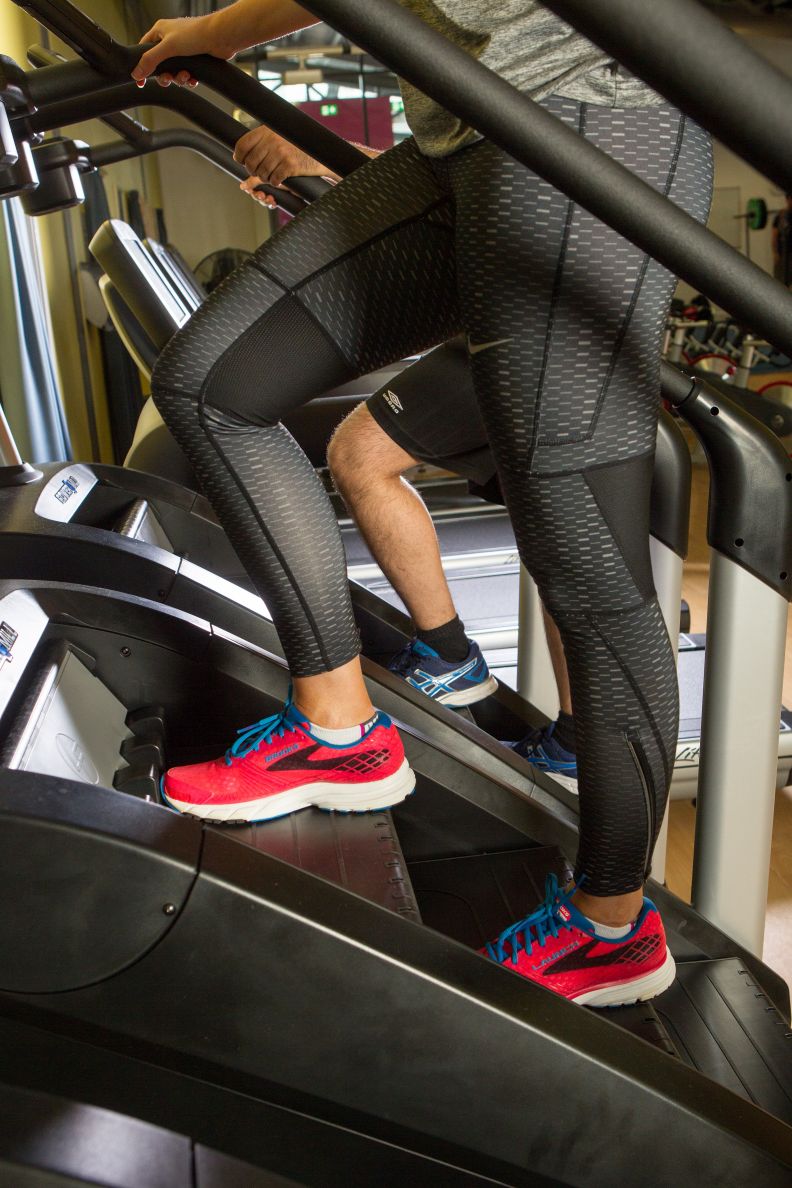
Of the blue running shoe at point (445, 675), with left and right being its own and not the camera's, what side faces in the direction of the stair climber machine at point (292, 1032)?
left

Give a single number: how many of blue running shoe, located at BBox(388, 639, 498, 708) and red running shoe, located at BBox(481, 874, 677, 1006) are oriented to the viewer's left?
2

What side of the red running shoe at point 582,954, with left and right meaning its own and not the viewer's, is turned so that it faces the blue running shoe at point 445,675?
right

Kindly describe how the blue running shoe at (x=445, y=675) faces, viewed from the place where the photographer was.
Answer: facing to the left of the viewer

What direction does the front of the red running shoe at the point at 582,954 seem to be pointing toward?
to the viewer's left

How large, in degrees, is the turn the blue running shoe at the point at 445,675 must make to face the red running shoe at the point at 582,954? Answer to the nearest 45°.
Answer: approximately 90° to its left
